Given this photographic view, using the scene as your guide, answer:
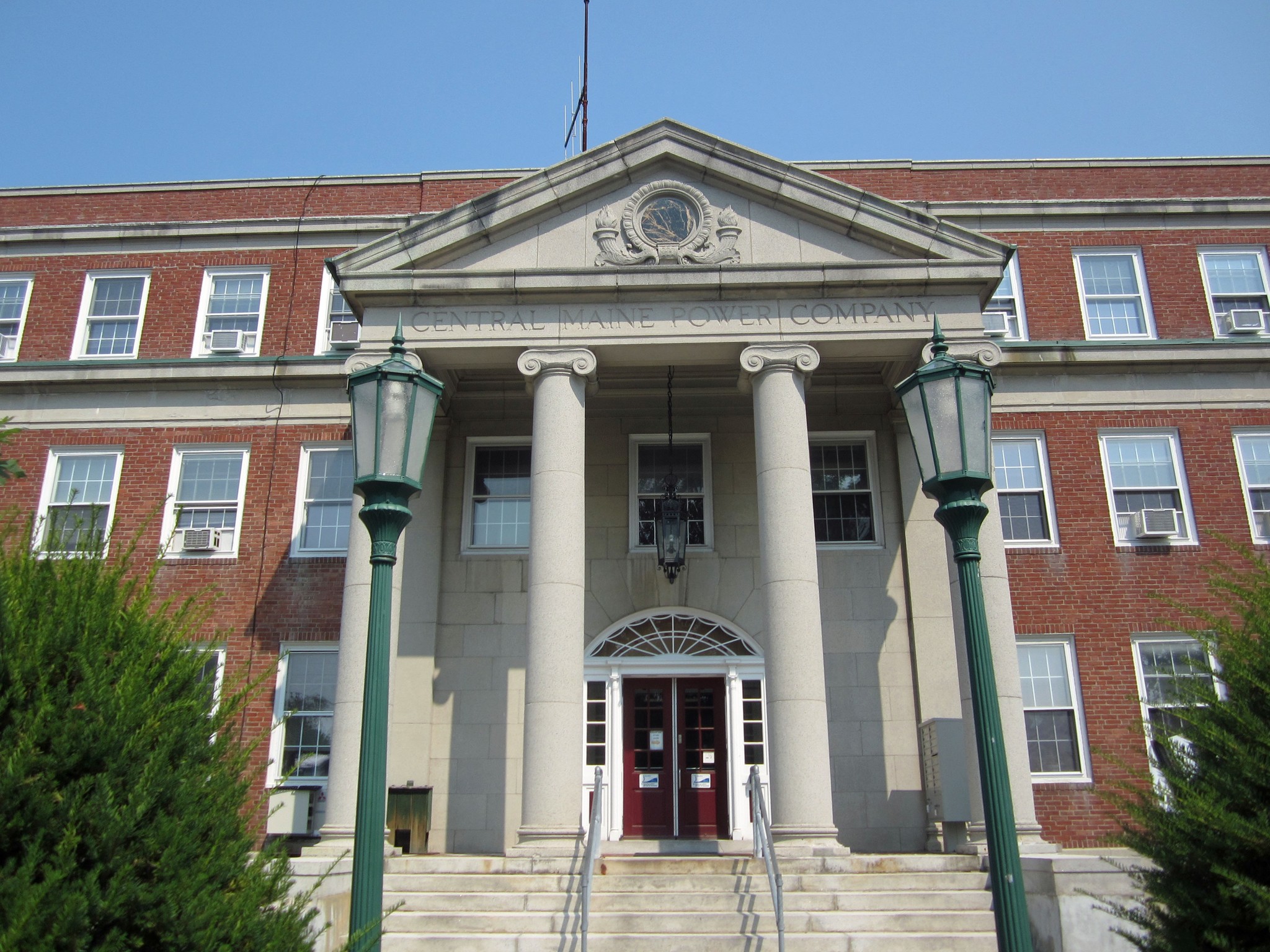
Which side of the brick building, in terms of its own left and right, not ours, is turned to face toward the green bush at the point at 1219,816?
front

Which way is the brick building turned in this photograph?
toward the camera

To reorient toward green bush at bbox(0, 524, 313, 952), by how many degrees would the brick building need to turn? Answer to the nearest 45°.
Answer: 0° — it already faces it

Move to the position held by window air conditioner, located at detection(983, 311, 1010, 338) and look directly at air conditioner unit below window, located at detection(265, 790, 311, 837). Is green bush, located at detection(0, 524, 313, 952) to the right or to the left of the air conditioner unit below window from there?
left

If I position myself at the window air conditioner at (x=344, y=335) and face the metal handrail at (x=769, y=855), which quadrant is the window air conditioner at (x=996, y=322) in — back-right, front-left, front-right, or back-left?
front-left
